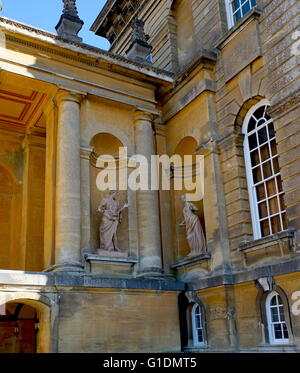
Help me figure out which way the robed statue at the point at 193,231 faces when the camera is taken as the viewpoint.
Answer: facing the viewer and to the left of the viewer

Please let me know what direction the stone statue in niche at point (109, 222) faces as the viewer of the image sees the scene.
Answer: facing the viewer and to the right of the viewer

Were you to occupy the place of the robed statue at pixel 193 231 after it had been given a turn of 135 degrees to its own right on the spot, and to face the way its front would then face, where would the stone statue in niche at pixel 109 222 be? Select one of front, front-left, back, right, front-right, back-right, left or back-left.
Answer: left
